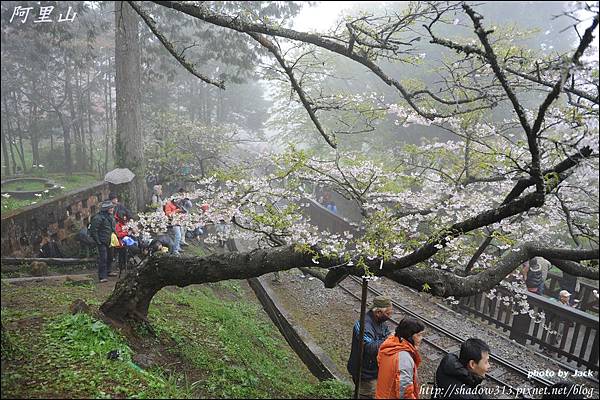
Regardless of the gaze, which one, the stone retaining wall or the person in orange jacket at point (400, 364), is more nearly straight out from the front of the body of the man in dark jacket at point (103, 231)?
the person in orange jacket

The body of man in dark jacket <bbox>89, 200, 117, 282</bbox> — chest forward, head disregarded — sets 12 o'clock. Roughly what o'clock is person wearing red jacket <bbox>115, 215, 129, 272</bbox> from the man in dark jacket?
The person wearing red jacket is roughly at 10 o'clock from the man in dark jacket.

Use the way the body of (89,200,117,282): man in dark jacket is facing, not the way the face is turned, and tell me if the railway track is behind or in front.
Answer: in front
